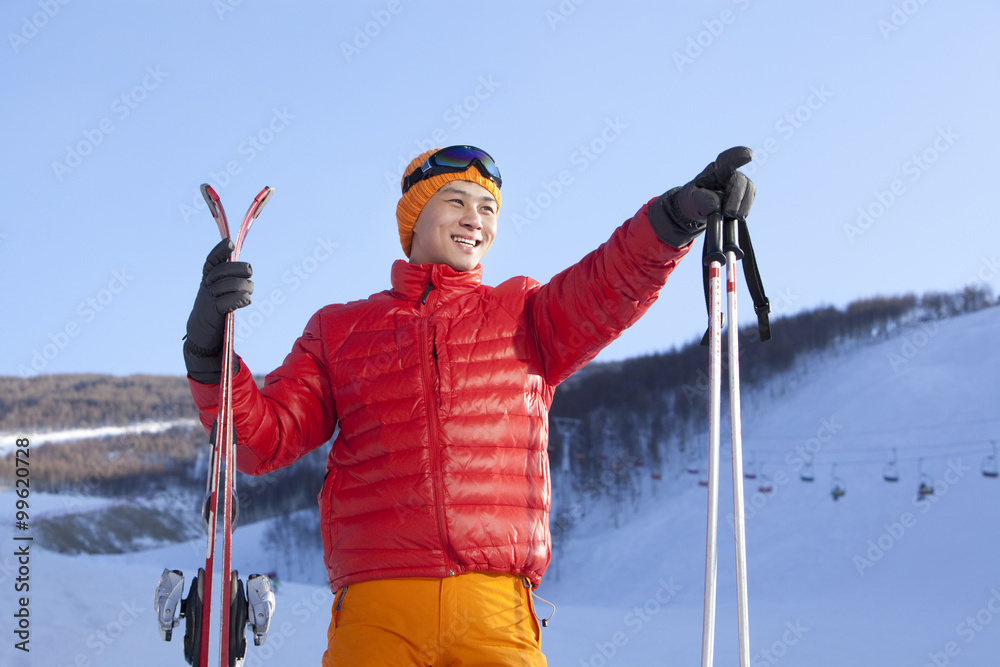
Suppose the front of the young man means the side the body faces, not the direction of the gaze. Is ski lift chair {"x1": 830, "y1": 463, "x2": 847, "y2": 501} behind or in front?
behind

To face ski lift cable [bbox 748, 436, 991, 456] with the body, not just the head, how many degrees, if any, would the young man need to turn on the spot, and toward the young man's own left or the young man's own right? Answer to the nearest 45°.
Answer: approximately 135° to the young man's own left

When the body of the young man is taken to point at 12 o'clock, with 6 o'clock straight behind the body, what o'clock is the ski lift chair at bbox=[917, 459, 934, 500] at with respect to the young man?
The ski lift chair is roughly at 7 o'clock from the young man.

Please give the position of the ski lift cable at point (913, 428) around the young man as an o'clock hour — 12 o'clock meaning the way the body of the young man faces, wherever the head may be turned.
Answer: The ski lift cable is roughly at 7 o'clock from the young man.

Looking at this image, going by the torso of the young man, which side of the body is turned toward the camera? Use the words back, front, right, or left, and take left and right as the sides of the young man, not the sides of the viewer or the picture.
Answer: front
